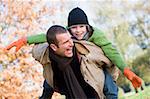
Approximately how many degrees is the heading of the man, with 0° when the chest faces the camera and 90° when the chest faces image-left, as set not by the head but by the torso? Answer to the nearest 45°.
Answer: approximately 0°
